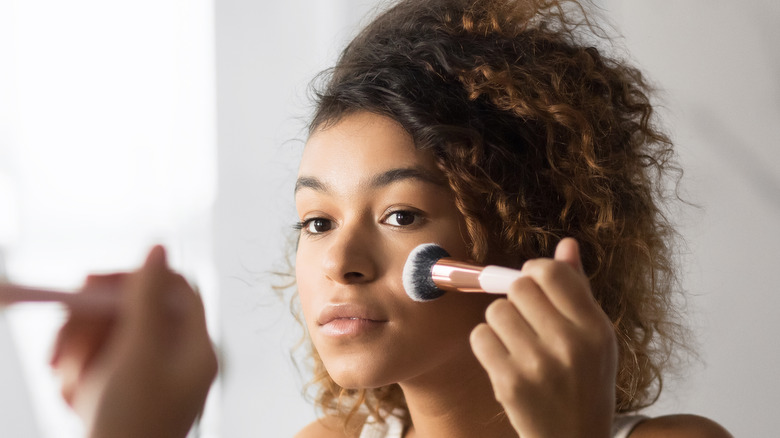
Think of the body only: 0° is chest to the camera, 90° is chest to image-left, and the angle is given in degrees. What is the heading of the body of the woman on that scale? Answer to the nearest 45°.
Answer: approximately 45°

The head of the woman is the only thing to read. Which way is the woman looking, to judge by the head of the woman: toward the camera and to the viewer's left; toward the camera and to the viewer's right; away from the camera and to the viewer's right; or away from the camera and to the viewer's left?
toward the camera and to the viewer's left
